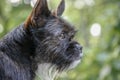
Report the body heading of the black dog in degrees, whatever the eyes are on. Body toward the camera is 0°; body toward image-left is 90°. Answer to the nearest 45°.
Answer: approximately 270°
